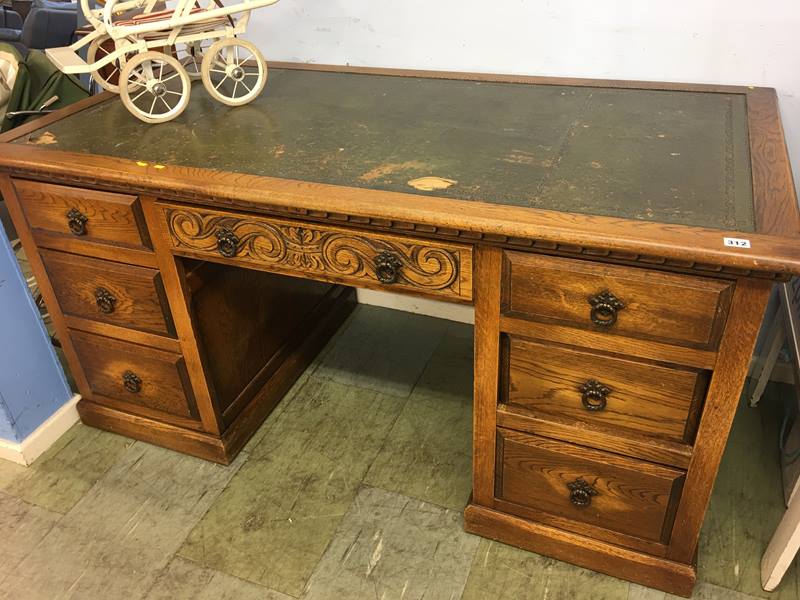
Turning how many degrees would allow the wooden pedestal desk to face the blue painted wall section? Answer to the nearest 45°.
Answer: approximately 45° to its right

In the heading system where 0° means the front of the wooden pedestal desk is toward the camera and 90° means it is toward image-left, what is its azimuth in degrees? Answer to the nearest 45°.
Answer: approximately 45°

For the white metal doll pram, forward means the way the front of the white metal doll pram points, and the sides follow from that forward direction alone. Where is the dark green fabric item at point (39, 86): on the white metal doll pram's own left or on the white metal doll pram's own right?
on the white metal doll pram's own right
